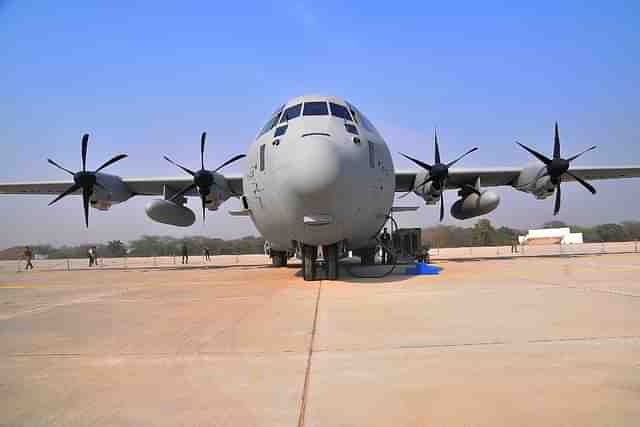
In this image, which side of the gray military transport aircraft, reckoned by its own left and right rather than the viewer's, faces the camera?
front
